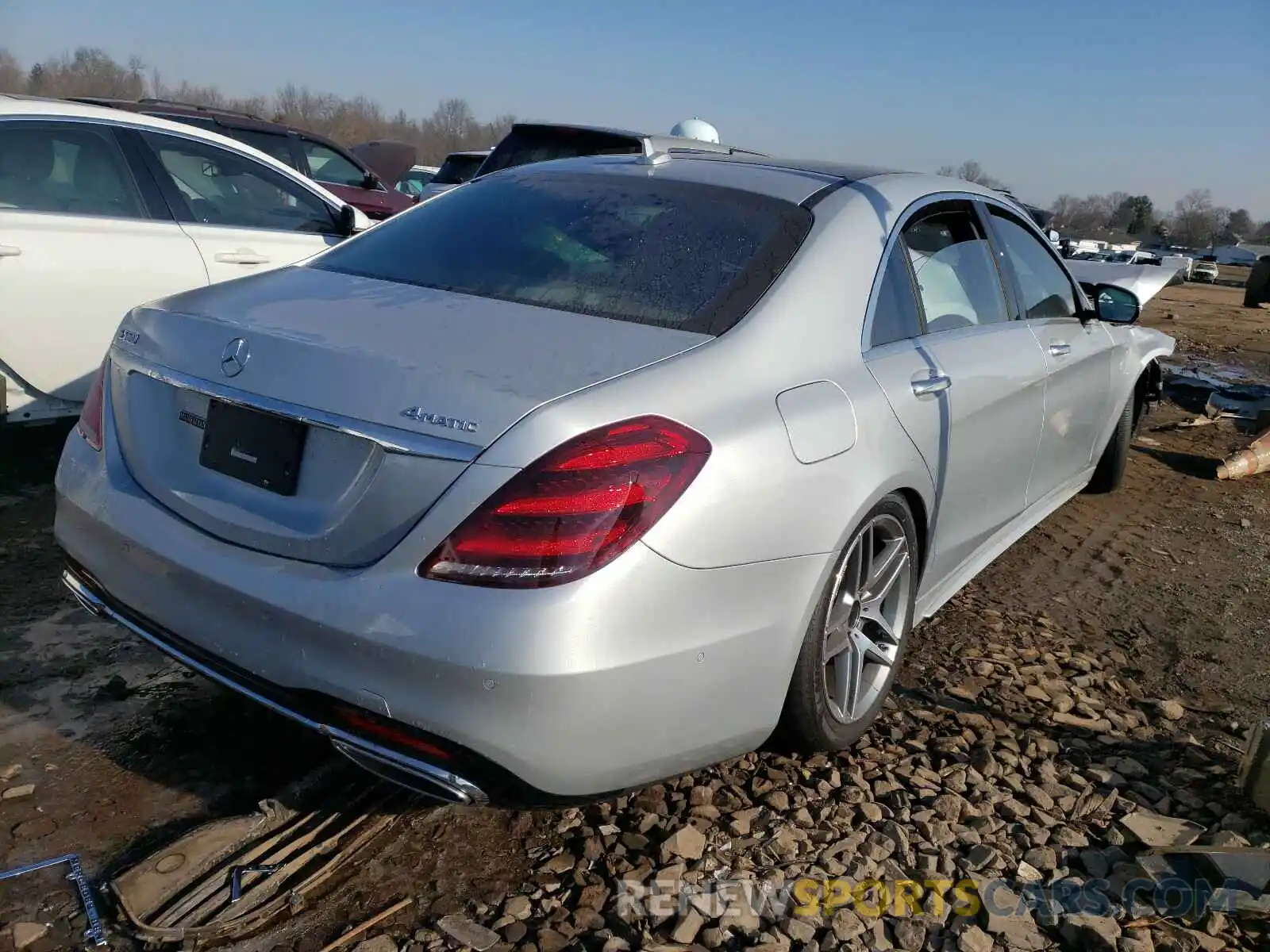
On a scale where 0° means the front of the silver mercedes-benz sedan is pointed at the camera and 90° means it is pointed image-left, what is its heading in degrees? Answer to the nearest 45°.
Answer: approximately 225°

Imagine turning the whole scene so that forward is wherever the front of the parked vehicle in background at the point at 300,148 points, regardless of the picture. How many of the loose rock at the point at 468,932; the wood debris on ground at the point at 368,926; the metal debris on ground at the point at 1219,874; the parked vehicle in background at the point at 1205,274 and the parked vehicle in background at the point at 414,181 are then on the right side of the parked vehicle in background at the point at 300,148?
3

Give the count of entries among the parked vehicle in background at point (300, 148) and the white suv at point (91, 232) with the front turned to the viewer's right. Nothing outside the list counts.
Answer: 2

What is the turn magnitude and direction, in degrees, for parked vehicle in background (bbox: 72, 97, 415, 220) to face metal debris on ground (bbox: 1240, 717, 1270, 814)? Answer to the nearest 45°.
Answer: approximately 90° to its right

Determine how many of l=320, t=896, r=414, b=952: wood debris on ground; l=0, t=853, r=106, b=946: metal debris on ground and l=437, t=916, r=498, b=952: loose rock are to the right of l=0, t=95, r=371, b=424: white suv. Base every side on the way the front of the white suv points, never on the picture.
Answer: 3

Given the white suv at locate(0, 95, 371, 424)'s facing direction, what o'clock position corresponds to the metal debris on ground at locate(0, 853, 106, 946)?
The metal debris on ground is roughly at 3 o'clock from the white suv.

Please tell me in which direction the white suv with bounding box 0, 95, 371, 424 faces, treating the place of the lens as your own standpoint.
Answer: facing to the right of the viewer

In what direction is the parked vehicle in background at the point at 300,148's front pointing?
to the viewer's right

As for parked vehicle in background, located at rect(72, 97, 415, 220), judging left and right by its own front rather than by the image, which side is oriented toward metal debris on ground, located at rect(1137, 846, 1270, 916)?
right
